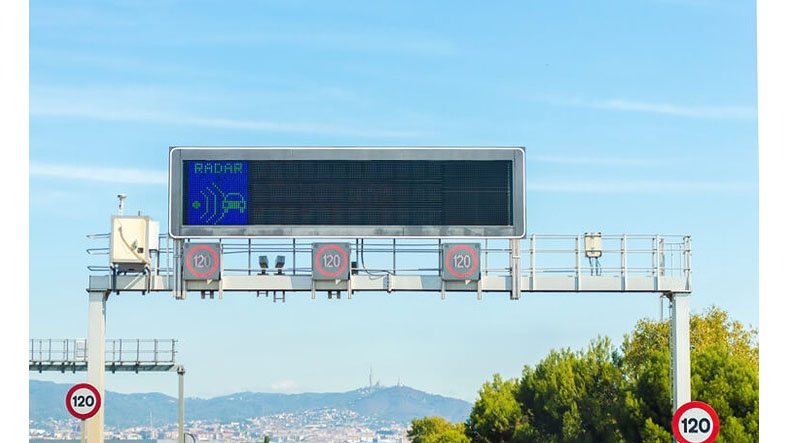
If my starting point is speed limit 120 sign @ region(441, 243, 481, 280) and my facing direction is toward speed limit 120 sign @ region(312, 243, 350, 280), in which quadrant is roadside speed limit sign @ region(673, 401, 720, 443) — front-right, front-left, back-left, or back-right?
back-left

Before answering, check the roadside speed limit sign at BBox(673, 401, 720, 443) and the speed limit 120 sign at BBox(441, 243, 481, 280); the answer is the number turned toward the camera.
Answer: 2

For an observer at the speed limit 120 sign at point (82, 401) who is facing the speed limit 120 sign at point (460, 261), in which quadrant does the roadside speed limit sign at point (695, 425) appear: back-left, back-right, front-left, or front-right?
front-right

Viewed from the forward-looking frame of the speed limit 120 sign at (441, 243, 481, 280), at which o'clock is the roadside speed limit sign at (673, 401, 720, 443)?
The roadside speed limit sign is roughly at 10 o'clock from the speed limit 120 sign.

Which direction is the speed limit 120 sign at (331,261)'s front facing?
toward the camera

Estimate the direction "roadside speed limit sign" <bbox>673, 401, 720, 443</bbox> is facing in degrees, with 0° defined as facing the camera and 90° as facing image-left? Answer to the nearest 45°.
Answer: approximately 0°

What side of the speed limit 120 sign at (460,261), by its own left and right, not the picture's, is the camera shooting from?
front

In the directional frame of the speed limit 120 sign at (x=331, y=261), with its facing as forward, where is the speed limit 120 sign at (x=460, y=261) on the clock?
the speed limit 120 sign at (x=460, y=261) is roughly at 9 o'clock from the speed limit 120 sign at (x=331, y=261).

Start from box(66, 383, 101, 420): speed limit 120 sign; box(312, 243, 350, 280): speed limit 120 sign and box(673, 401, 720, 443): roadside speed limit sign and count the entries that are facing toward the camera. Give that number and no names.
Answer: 3

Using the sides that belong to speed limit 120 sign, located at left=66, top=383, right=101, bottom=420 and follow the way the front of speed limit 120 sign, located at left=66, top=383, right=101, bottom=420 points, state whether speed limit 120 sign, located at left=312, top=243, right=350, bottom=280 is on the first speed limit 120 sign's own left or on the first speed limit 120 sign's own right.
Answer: on the first speed limit 120 sign's own left

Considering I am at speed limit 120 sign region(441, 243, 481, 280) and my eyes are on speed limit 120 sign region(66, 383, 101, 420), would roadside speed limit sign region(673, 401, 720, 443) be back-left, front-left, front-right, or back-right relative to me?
back-left

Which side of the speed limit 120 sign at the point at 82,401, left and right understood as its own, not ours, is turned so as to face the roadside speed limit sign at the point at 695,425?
left

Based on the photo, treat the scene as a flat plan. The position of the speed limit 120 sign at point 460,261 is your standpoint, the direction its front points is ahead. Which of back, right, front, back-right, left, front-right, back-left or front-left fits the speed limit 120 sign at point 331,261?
right
